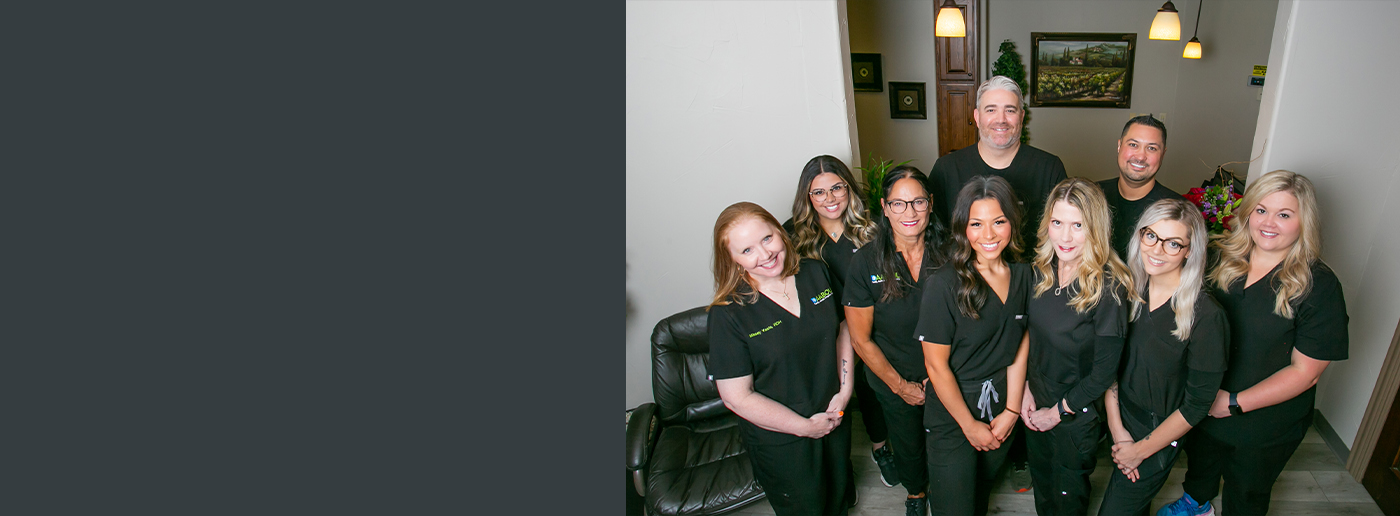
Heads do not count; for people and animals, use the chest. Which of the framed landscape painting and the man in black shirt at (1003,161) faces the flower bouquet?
the framed landscape painting

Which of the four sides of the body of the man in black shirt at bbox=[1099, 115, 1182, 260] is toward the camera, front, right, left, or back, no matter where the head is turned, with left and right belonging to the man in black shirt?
front

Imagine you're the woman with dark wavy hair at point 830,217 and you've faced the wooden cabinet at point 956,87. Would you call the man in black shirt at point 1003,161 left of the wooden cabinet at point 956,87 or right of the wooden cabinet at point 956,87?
right

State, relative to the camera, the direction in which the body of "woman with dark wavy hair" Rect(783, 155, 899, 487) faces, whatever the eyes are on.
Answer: toward the camera

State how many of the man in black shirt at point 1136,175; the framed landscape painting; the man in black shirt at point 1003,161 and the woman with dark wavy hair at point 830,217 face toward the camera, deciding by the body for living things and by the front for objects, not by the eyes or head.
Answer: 4

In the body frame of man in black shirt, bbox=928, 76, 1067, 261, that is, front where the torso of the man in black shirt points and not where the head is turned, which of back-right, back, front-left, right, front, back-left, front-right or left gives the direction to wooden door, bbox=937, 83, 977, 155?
back
